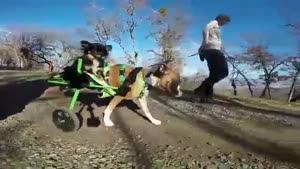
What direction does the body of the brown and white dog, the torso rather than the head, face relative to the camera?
to the viewer's right

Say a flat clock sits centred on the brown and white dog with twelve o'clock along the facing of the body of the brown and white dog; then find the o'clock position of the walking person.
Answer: The walking person is roughly at 11 o'clock from the brown and white dog.
